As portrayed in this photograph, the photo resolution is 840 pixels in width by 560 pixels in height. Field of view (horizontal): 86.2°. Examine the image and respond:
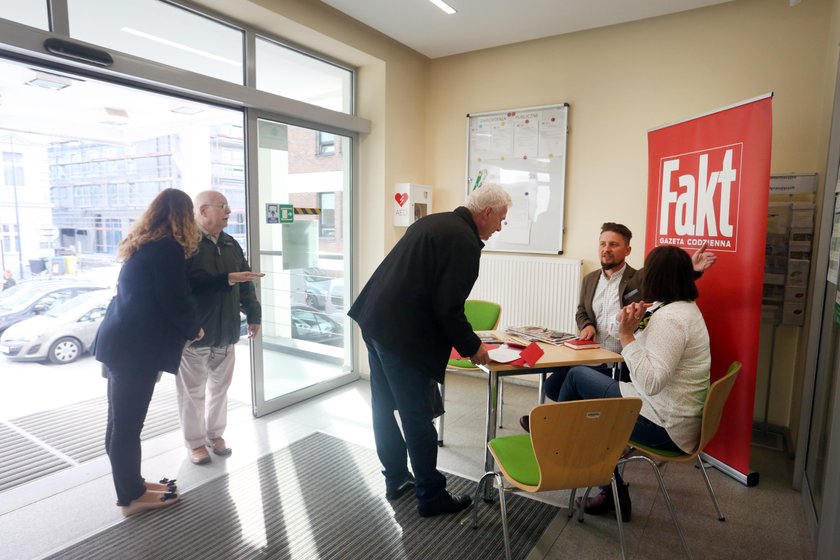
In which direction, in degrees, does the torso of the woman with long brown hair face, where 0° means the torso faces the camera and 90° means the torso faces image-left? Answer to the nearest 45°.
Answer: approximately 270°

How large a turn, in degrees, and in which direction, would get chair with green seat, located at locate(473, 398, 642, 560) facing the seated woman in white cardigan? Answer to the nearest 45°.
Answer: approximately 90° to its right

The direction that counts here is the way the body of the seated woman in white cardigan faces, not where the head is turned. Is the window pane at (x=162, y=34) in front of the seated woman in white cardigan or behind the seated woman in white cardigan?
in front

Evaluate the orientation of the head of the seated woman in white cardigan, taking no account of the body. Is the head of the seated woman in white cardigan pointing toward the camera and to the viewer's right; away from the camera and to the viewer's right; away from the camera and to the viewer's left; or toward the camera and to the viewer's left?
away from the camera and to the viewer's left

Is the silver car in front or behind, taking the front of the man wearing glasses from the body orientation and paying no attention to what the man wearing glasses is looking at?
behind

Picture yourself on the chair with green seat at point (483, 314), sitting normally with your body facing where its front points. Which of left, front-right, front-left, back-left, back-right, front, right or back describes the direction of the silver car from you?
front-right

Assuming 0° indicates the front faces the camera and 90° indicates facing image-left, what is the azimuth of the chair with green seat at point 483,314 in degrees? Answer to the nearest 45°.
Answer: approximately 45°

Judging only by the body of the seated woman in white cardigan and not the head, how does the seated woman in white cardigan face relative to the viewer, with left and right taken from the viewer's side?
facing to the left of the viewer

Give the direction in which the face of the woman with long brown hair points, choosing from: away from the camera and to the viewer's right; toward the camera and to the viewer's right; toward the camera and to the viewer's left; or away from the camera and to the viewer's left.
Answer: away from the camera and to the viewer's right

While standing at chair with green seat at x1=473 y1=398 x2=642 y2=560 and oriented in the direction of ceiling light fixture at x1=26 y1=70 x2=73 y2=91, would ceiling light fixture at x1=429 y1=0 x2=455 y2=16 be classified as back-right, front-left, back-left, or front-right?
front-right

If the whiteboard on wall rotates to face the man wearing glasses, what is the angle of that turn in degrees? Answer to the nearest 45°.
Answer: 0° — it already faces them

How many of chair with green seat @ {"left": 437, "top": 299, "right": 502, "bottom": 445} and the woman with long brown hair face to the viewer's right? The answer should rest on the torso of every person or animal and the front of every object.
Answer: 1
